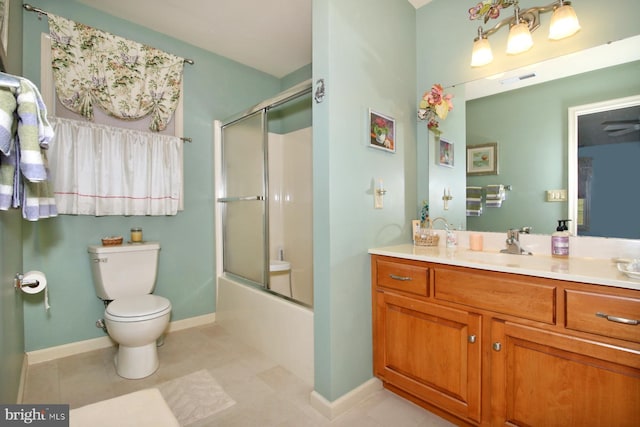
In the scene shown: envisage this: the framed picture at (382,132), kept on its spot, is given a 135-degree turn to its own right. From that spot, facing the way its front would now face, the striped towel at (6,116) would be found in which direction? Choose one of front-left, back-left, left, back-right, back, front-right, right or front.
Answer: front-left

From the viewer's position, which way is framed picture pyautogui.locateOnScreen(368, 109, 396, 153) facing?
facing the viewer and to the right of the viewer

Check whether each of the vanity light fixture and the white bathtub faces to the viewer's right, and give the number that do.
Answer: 0

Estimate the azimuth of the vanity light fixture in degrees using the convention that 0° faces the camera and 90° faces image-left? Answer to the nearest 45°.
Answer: approximately 45°

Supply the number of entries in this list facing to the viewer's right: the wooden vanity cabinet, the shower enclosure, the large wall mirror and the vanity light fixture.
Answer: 0

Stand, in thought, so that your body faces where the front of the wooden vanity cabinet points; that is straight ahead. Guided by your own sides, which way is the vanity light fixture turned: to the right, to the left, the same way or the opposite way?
the same way

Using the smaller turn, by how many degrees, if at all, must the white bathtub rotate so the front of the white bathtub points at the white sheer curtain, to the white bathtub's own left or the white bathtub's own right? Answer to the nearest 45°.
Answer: approximately 45° to the white bathtub's own right

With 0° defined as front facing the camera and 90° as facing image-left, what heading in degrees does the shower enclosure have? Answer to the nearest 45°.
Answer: approximately 45°

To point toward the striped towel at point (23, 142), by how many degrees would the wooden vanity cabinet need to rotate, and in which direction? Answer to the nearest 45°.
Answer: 0° — it already faces it

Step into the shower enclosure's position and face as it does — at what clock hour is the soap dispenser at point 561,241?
The soap dispenser is roughly at 9 o'clock from the shower enclosure.

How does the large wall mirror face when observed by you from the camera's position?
facing the viewer and to the left of the viewer

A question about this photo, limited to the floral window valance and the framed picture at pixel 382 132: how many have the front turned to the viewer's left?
0

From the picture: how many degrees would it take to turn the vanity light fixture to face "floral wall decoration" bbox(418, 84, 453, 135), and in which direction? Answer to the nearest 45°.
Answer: approximately 45° to its right
